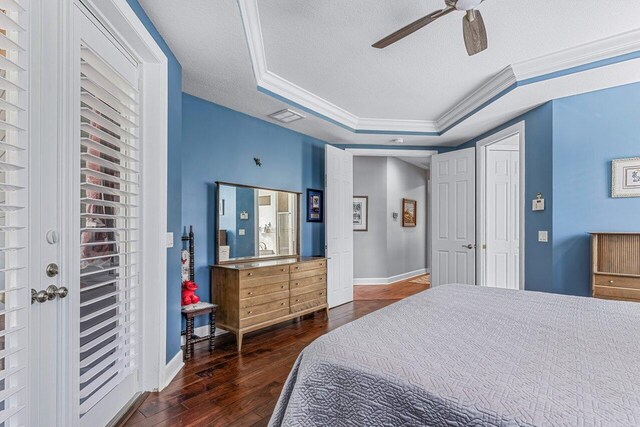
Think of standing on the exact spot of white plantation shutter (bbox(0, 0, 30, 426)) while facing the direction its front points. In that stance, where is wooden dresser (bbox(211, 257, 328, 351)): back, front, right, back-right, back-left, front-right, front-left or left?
left

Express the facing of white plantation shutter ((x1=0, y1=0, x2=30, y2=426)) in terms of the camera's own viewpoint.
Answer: facing the viewer and to the right of the viewer

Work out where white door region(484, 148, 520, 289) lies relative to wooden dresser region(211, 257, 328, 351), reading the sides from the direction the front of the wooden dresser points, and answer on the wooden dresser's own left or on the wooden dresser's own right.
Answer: on the wooden dresser's own left

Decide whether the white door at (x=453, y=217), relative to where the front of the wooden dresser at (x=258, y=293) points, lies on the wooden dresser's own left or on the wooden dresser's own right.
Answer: on the wooden dresser's own left

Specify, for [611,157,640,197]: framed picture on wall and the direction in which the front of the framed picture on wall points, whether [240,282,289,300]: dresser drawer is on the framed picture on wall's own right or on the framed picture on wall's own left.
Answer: on the framed picture on wall's own right

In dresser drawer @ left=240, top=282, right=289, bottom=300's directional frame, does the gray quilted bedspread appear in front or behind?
in front

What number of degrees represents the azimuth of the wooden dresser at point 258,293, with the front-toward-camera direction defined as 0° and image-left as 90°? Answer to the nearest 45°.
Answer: approximately 315°
